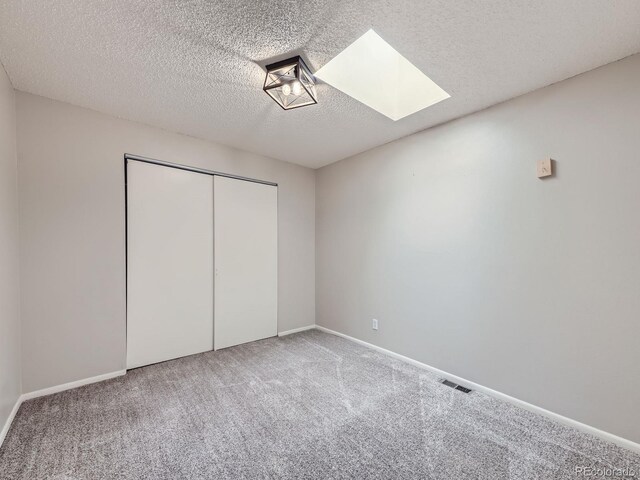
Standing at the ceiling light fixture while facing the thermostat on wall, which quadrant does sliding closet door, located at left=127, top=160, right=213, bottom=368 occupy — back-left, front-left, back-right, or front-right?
back-left

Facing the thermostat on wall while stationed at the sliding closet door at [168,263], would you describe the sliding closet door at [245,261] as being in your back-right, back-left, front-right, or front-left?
front-left

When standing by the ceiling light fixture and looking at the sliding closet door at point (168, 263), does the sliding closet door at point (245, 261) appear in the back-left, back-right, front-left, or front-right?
front-right

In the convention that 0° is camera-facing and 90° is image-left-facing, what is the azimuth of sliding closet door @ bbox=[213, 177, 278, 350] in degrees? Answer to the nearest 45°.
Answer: approximately 315°

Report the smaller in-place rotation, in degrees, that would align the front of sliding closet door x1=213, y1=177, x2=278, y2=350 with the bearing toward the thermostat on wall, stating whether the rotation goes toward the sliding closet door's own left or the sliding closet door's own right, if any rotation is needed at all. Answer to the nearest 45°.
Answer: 0° — it already faces it

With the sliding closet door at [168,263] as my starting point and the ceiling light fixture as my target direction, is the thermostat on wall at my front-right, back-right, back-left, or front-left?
front-left

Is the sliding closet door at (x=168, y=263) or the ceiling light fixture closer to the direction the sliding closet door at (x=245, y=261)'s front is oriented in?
the ceiling light fixture

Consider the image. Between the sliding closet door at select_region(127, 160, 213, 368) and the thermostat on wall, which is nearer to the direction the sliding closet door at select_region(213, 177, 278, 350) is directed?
the thermostat on wall

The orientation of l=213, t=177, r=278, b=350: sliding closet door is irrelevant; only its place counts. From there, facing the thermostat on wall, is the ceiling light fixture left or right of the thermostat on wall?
right

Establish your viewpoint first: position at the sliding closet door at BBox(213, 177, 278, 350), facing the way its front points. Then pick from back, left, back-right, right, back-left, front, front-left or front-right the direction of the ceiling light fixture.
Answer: front-right

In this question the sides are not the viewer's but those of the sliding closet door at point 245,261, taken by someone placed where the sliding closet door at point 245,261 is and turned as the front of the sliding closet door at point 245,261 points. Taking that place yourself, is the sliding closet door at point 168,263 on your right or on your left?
on your right
